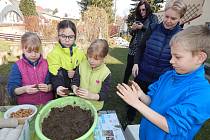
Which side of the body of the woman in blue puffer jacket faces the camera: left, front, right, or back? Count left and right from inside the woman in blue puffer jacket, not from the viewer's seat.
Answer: front

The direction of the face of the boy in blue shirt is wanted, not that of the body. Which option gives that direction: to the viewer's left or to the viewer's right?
to the viewer's left

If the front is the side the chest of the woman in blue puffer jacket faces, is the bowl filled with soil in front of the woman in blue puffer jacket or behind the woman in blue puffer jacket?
in front

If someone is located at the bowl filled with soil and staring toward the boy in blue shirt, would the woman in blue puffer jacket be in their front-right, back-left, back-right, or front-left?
front-left

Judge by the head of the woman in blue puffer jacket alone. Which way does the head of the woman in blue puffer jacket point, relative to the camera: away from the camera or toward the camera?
toward the camera

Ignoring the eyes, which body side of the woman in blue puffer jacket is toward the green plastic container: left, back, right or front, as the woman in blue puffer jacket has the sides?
front

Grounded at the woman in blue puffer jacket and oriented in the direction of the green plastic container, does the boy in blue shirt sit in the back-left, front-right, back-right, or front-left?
front-left

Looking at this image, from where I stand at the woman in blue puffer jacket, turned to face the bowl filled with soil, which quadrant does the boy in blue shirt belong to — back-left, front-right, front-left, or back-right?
front-left

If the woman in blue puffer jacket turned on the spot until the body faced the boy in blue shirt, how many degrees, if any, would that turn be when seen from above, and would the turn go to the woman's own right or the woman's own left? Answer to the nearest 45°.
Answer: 0° — they already face them
